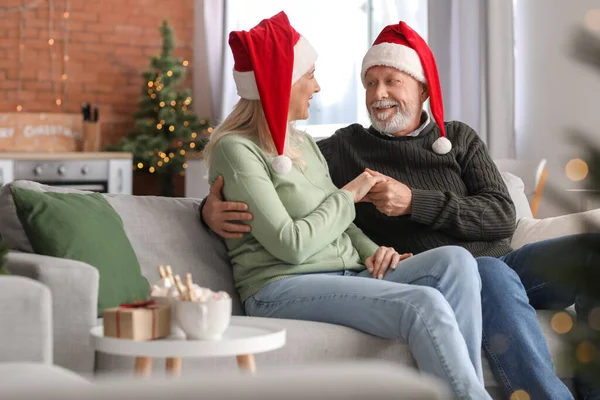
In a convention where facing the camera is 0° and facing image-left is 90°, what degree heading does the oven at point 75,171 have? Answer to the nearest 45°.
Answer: approximately 0°

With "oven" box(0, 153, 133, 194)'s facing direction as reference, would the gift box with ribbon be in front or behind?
in front

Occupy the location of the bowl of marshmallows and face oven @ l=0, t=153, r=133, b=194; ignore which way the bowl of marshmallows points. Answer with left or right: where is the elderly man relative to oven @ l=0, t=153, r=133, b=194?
right

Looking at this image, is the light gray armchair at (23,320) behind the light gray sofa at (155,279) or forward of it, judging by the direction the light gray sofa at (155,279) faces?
forward

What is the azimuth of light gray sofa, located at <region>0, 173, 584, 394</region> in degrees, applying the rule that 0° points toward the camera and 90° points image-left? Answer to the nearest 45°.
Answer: approximately 0°

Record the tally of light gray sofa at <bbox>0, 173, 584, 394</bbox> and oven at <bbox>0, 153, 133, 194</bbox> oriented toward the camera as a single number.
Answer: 2

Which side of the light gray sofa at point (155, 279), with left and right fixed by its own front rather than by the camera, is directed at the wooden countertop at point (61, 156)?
back

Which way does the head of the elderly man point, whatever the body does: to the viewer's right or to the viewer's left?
to the viewer's left

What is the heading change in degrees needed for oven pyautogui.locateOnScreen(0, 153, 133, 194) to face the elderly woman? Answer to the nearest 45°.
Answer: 0° — it already faces them

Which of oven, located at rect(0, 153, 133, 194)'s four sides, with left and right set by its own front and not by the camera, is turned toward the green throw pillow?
front
